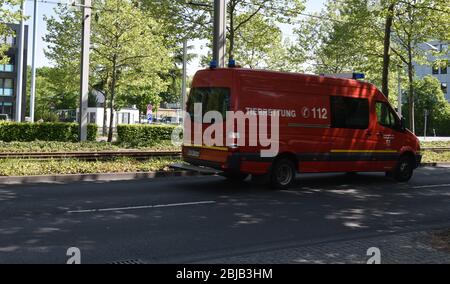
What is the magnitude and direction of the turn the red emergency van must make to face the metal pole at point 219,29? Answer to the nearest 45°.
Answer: approximately 90° to its left

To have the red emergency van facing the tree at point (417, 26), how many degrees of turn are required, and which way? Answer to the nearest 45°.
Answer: approximately 45° to its left

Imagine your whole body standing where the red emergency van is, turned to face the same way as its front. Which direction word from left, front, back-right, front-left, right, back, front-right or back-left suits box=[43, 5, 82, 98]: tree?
left

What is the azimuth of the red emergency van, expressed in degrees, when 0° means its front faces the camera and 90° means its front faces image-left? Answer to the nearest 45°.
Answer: approximately 225°

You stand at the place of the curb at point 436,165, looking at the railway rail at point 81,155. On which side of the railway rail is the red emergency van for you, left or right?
left

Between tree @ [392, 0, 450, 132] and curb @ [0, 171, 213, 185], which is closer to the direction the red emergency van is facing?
the tree

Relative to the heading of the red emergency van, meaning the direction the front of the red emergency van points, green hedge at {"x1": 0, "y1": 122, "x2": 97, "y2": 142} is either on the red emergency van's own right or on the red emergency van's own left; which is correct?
on the red emergency van's own left
